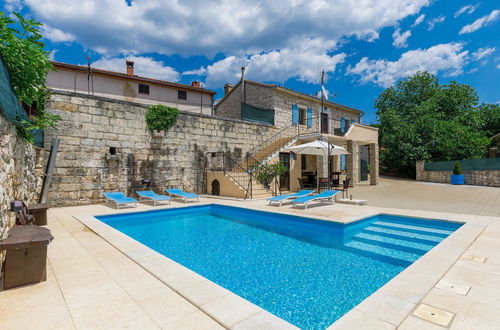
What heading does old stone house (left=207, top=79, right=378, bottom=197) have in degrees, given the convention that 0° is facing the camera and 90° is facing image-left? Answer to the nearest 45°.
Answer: approximately 315°

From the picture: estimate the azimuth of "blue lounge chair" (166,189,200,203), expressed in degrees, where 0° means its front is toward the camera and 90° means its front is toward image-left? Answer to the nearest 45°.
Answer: approximately 315°

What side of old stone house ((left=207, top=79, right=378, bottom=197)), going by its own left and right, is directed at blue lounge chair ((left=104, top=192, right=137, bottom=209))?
right

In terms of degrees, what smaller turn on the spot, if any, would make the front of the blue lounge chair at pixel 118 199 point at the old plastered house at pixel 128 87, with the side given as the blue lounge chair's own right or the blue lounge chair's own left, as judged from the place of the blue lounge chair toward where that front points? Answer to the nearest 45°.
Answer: approximately 135° to the blue lounge chair's own left

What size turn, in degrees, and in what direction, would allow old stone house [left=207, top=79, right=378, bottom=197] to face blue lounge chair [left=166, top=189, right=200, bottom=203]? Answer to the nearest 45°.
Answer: approximately 90° to its right

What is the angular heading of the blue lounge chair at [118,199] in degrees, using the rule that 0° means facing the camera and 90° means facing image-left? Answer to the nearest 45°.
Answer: approximately 315°

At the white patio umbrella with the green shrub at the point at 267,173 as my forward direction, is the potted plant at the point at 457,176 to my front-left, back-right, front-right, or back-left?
back-right

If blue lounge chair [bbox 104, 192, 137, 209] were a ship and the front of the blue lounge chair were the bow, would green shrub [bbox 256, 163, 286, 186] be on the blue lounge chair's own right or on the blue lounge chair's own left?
on the blue lounge chair's own left
